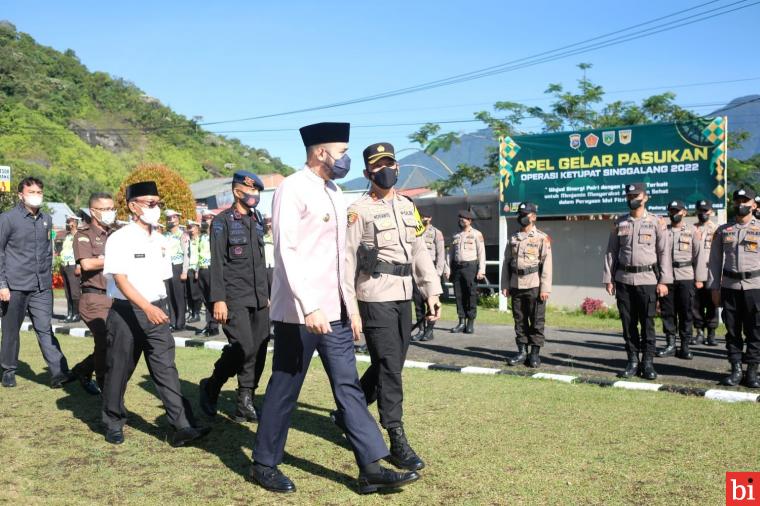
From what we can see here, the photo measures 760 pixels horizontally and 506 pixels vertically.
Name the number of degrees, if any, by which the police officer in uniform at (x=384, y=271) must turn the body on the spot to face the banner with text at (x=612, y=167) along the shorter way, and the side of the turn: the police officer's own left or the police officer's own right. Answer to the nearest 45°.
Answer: approximately 90° to the police officer's own left

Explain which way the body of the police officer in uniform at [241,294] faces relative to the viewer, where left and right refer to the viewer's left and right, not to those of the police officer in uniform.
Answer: facing the viewer and to the right of the viewer

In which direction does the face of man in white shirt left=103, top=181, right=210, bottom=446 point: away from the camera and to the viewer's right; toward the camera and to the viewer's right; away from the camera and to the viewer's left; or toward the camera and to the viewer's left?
toward the camera and to the viewer's right

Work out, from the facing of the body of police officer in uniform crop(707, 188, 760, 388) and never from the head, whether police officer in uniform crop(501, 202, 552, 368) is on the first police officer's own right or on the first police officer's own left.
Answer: on the first police officer's own right

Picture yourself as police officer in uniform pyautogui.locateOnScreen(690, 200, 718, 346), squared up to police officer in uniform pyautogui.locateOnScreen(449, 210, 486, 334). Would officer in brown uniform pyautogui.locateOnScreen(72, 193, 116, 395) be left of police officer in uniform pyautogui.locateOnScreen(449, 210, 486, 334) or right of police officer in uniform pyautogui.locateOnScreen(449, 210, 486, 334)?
left

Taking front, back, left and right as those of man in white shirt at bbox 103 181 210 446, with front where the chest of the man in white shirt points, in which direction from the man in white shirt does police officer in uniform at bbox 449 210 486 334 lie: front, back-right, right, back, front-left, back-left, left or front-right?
left

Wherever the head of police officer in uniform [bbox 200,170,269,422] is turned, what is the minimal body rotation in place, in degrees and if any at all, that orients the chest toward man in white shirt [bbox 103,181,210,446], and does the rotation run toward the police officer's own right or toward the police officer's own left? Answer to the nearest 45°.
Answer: approximately 90° to the police officer's own right

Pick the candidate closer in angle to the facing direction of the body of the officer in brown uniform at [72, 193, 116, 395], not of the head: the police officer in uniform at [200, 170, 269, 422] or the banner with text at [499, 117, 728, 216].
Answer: the police officer in uniform

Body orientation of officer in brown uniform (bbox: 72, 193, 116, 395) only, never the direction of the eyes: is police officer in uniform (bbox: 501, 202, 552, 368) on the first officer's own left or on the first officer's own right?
on the first officer's own left

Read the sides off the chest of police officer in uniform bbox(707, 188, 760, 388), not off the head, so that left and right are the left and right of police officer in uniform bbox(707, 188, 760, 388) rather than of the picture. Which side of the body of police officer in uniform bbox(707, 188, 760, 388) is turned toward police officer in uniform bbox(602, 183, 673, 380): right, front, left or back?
right

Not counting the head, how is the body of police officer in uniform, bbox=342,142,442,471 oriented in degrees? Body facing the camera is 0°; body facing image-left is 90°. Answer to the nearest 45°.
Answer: approximately 315°

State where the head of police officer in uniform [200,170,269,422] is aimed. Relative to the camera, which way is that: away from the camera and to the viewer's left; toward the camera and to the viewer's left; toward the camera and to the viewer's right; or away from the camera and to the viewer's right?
toward the camera and to the viewer's right

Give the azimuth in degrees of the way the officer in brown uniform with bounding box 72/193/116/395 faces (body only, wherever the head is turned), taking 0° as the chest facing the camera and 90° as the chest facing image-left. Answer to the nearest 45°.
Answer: approximately 315°
